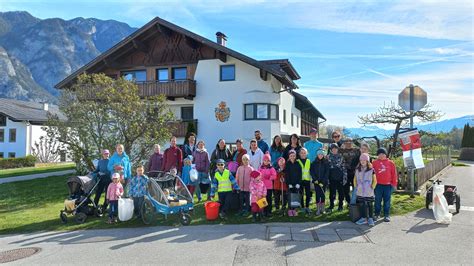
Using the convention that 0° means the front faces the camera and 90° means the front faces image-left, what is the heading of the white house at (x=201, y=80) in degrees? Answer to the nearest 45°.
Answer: approximately 0°

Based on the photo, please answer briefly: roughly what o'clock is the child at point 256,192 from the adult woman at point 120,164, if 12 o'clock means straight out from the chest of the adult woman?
The child is roughly at 10 o'clock from the adult woman.

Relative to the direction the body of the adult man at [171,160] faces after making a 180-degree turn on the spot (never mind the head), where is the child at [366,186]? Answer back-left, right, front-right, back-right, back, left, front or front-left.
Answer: back-right

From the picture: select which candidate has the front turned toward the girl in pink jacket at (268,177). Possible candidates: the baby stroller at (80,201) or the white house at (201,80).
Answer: the white house

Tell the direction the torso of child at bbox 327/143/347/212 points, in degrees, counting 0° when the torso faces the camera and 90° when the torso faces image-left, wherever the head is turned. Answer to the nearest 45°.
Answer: approximately 0°

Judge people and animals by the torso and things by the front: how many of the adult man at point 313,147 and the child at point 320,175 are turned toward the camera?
2

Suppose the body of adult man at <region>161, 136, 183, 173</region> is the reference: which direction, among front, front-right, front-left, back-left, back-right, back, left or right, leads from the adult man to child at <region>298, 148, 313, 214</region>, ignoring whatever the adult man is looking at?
front-left

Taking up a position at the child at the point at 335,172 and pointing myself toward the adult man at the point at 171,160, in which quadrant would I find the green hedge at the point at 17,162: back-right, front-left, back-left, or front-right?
front-right

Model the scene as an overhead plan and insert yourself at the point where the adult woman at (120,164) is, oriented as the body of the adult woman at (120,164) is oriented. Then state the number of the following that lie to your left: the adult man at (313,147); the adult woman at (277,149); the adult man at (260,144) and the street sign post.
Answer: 4

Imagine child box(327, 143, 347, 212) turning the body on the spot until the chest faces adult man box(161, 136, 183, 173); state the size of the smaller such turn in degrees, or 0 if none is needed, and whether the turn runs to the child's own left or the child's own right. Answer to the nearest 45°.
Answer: approximately 90° to the child's own right

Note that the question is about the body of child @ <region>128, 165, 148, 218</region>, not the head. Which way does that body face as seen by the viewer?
toward the camera

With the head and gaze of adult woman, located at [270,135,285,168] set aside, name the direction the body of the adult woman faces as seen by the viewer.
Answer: toward the camera

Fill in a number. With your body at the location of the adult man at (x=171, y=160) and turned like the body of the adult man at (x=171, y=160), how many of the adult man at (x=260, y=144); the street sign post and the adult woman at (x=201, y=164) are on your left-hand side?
3

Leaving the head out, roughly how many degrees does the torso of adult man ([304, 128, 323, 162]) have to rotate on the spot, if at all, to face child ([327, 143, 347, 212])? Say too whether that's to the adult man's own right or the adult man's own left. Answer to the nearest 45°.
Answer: approximately 45° to the adult man's own left

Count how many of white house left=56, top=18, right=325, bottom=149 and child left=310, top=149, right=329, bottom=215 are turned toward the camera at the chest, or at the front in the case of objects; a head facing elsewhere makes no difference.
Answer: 2
